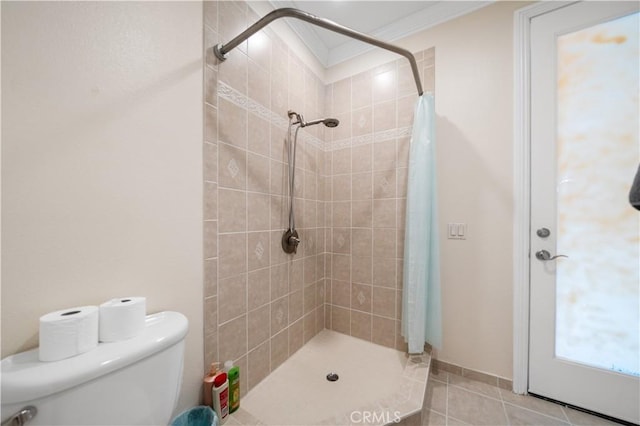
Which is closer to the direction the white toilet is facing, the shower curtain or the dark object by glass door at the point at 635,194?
the dark object by glass door

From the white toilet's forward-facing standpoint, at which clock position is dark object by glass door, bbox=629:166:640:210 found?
The dark object by glass door is roughly at 12 o'clock from the white toilet.

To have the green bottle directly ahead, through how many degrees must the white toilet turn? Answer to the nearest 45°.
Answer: approximately 90° to its left

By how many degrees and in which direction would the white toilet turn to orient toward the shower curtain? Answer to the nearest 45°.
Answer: approximately 45° to its left

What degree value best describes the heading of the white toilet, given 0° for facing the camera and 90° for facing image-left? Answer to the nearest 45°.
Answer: approximately 315°
